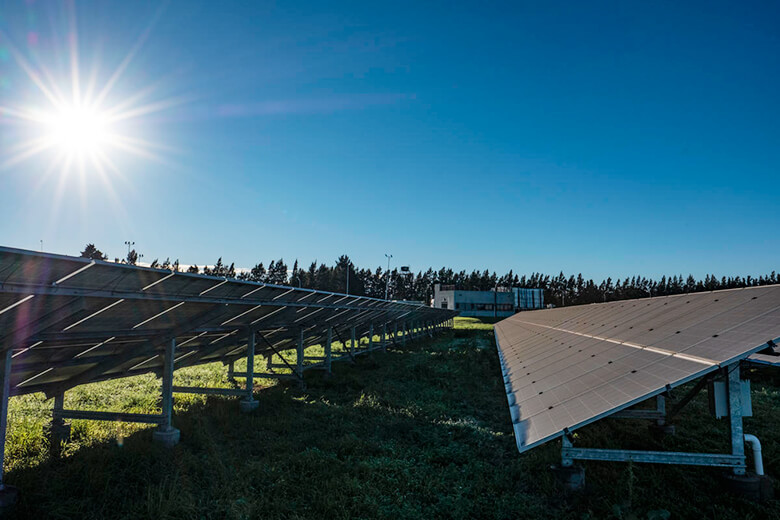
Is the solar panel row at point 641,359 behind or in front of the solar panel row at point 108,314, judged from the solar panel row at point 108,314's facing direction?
behind

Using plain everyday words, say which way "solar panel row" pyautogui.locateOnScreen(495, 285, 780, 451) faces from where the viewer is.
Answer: facing the viewer and to the left of the viewer

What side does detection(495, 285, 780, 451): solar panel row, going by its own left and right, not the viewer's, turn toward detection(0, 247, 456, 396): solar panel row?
front

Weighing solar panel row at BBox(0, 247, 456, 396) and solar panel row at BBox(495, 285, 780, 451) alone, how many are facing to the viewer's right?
0

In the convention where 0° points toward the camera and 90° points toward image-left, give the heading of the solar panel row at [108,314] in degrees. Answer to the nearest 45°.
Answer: approximately 135°
